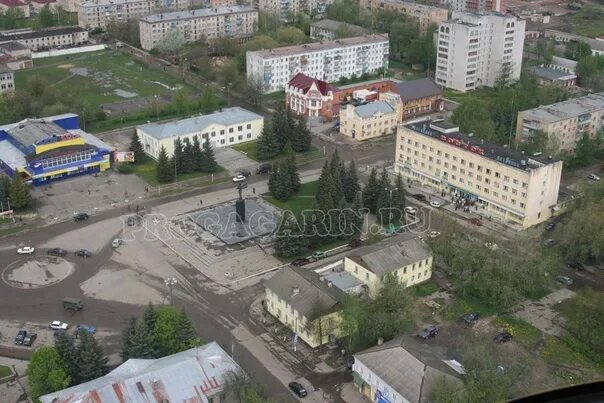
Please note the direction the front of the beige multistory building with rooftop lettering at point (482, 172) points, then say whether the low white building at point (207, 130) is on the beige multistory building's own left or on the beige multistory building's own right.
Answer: on the beige multistory building's own right

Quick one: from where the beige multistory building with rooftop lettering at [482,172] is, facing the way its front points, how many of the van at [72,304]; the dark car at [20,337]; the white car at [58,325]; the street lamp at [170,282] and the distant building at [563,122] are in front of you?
4

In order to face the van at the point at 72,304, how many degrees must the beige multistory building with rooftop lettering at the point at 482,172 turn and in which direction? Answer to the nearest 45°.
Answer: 0° — it already faces it

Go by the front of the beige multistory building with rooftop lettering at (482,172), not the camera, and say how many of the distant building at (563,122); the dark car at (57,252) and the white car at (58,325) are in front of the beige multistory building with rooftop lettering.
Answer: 2

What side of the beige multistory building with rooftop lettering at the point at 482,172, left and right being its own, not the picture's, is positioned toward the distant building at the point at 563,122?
back

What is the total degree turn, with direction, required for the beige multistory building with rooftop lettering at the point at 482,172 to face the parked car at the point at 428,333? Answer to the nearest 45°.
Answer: approximately 45° to its left

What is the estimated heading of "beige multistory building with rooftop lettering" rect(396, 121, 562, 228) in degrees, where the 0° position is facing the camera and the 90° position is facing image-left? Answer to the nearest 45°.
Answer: approximately 45°

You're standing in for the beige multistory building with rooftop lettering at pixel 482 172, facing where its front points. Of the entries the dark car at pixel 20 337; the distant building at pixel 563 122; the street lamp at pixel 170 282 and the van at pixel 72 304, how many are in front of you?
3

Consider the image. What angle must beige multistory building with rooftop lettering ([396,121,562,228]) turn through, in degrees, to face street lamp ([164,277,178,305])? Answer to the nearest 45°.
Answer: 0° — it already faces it

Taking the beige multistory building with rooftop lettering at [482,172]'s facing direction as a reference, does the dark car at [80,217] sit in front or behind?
in front

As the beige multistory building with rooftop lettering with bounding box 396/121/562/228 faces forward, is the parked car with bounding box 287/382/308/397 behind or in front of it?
in front

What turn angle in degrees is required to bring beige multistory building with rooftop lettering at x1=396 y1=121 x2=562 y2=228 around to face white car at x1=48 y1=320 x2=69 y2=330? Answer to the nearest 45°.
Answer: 0° — it already faces it

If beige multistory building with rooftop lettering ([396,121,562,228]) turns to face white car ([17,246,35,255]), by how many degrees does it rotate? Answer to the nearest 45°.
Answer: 0° — it already faces it

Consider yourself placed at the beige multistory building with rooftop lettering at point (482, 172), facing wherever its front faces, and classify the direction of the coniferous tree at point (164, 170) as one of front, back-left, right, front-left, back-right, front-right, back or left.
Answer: front-right
